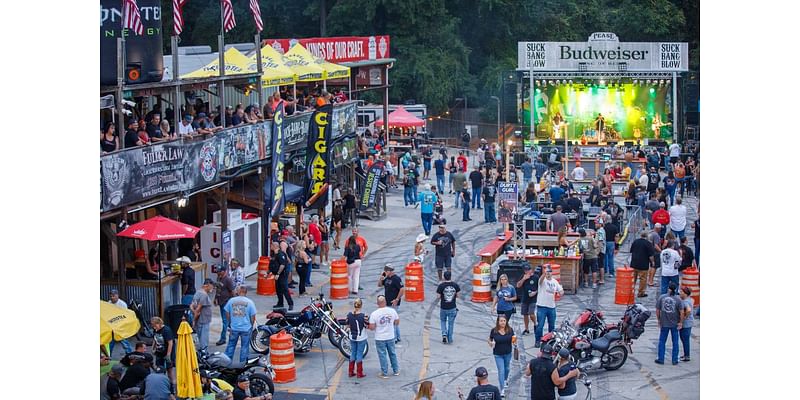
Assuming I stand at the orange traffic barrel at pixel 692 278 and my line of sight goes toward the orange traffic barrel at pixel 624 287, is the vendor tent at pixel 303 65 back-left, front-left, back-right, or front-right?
front-right

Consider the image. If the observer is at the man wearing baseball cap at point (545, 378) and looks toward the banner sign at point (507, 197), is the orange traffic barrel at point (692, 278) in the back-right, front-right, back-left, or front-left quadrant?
front-right

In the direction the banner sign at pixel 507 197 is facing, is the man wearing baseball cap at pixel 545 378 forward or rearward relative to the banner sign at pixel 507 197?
forward

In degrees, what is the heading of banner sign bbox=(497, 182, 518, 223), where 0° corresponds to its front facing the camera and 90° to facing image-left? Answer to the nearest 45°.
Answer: approximately 0°

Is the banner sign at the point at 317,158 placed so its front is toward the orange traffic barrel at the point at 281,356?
yes

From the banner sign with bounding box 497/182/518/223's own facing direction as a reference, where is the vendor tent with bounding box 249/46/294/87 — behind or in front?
behind

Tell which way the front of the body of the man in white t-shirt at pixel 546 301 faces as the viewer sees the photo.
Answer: toward the camera
